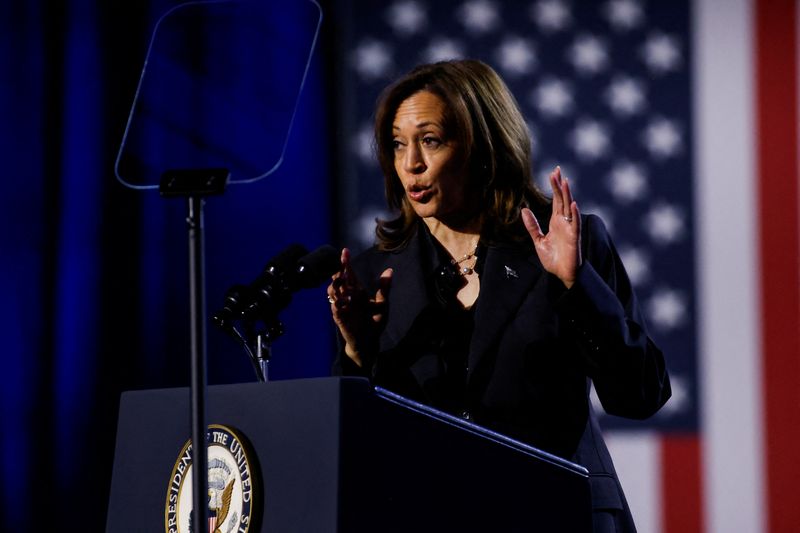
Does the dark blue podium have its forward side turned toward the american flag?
no

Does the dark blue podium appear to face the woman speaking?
no

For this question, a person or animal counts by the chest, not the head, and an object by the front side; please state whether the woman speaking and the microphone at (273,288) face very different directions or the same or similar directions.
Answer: very different directions

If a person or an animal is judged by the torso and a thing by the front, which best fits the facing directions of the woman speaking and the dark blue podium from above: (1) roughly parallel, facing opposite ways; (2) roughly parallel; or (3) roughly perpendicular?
roughly parallel

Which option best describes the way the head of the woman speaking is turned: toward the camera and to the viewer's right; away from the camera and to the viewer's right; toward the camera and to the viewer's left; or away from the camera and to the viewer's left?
toward the camera and to the viewer's left

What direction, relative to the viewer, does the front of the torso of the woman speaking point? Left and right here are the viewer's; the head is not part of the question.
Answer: facing the viewer and to the left of the viewer

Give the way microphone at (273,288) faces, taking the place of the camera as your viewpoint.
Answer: facing away from the viewer and to the right of the viewer

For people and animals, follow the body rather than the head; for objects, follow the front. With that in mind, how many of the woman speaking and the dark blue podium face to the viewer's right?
0

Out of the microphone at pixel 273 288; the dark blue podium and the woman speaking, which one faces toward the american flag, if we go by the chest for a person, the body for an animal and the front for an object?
the microphone

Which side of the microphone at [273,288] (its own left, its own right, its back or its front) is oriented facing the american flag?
front
